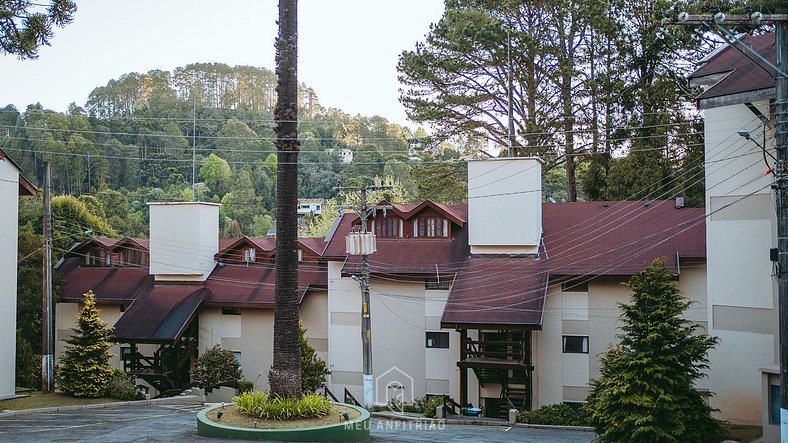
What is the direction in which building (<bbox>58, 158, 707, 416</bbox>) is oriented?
toward the camera

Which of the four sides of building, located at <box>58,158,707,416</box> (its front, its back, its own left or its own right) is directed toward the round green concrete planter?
front

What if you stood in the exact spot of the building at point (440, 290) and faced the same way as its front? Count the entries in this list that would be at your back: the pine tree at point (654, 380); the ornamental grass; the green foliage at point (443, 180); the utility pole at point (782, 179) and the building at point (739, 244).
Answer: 1

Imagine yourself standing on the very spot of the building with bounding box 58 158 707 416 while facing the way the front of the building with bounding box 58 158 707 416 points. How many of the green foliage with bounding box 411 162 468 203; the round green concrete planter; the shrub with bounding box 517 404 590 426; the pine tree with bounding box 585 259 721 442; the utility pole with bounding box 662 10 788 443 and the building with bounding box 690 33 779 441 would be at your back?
1

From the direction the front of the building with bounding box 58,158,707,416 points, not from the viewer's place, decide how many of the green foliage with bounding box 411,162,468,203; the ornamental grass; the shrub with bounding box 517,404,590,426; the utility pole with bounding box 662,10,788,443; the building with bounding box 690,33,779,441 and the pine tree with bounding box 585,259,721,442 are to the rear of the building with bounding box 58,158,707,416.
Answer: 1

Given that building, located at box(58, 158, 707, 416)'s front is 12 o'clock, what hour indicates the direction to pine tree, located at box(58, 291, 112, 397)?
The pine tree is roughly at 3 o'clock from the building.

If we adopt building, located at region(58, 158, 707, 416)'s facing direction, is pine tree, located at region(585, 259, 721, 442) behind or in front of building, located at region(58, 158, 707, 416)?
in front

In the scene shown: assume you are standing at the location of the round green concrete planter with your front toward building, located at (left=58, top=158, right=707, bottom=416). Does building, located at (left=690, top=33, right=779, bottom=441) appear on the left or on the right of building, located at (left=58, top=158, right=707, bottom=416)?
right

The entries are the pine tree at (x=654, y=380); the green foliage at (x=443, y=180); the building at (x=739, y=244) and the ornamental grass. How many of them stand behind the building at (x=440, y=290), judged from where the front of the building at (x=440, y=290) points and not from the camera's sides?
1

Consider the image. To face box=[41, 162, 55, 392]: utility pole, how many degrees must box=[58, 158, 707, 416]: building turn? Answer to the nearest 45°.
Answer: approximately 90° to its right

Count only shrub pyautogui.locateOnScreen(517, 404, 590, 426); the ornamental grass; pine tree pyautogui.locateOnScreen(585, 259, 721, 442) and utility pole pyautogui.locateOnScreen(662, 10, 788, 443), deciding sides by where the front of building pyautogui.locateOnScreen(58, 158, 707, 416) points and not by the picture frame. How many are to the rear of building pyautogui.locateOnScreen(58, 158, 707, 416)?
0

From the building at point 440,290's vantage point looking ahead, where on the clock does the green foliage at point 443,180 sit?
The green foliage is roughly at 6 o'clock from the building.

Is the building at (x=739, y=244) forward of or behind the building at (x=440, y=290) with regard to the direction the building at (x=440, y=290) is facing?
forward

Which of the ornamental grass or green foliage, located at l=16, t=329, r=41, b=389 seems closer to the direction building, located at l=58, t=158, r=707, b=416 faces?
the ornamental grass
